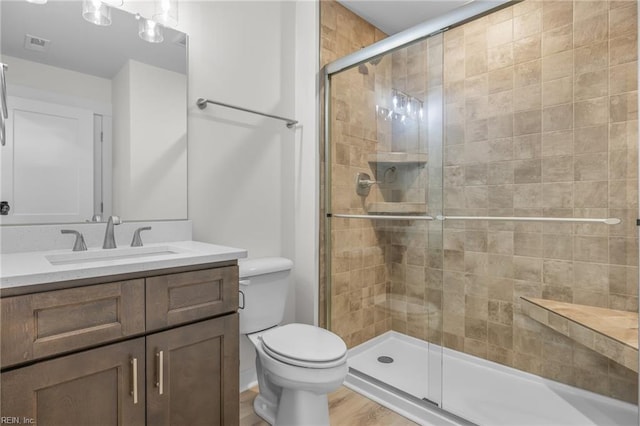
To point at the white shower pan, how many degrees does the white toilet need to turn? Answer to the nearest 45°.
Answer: approximately 45° to its left

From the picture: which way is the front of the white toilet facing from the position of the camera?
facing the viewer and to the right of the viewer

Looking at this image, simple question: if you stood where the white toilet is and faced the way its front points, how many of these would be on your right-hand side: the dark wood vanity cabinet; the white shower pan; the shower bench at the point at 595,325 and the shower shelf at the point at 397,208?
1

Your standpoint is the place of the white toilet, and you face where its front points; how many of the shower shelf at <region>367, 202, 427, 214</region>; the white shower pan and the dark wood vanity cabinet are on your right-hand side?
1

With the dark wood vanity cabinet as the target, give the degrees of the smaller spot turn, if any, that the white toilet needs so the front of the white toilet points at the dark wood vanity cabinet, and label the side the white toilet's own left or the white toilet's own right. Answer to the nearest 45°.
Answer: approximately 90° to the white toilet's own right

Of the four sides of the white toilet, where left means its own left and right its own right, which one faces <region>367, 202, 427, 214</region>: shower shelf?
left

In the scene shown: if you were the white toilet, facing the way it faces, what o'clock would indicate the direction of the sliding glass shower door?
The sliding glass shower door is roughly at 10 o'clock from the white toilet.

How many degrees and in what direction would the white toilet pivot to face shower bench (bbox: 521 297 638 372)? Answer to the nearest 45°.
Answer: approximately 45° to its left
